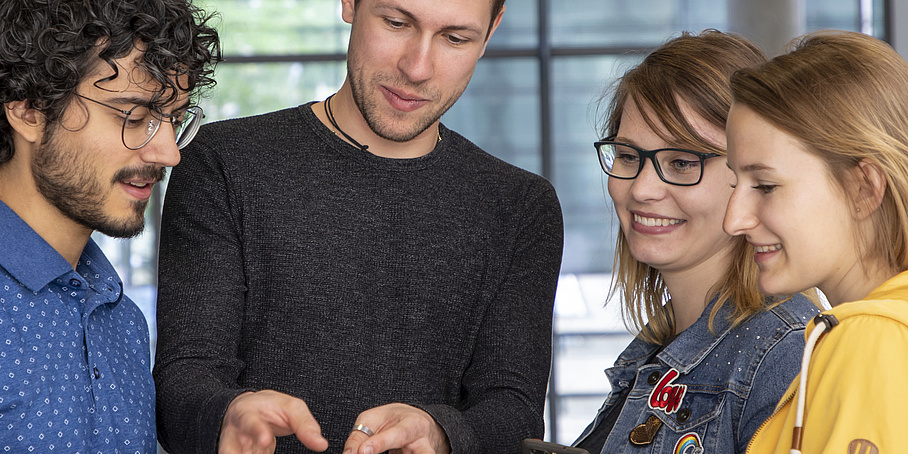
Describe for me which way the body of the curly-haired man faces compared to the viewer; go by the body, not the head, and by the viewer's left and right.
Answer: facing the viewer and to the right of the viewer

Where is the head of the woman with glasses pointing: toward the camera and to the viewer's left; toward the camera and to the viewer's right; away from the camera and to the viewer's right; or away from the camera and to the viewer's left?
toward the camera and to the viewer's left

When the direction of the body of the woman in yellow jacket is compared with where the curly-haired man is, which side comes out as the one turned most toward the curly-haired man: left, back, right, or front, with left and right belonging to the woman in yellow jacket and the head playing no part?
front

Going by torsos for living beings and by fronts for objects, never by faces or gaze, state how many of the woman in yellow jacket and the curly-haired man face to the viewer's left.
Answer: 1

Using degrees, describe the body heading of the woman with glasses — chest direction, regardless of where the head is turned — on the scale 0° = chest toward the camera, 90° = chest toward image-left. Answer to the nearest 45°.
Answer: approximately 45°

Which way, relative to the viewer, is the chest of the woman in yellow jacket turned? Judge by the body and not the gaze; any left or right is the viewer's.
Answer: facing to the left of the viewer

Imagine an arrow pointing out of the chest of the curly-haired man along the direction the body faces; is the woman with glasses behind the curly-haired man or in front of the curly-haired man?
in front

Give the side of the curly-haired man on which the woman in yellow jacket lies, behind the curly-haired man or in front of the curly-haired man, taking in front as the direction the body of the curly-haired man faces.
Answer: in front

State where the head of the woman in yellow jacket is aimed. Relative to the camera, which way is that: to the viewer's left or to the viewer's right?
to the viewer's left

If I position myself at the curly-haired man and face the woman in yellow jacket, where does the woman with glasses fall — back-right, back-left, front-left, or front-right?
front-left
